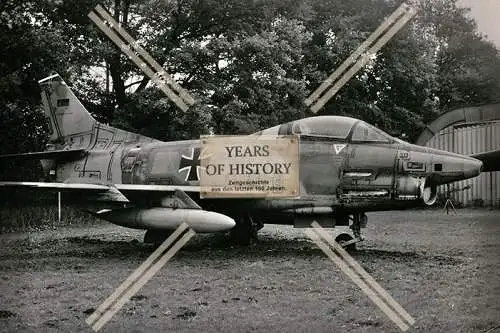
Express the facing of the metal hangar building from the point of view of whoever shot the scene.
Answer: facing the viewer

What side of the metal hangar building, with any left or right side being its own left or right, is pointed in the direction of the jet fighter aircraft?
front
